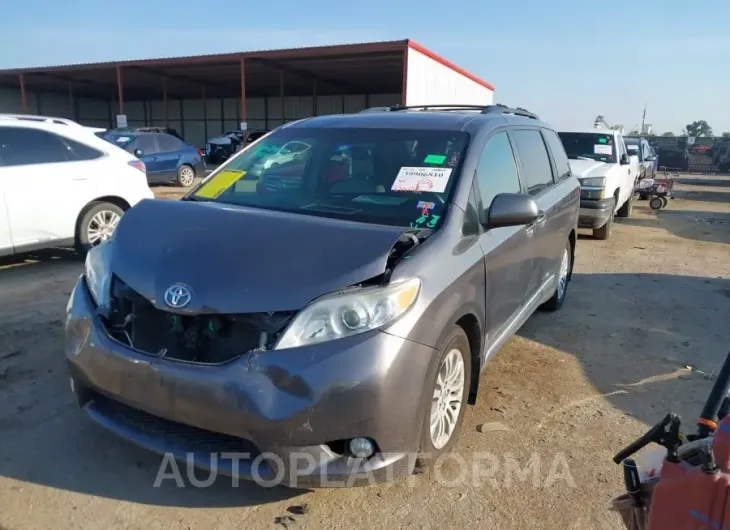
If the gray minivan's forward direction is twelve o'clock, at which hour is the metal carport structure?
The metal carport structure is roughly at 4 o'clock from the gray minivan.

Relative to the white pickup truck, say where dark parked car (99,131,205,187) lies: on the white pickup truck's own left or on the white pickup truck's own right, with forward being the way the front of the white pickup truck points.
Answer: on the white pickup truck's own right

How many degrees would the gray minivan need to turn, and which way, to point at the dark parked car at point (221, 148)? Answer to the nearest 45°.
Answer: approximately 135° to its right

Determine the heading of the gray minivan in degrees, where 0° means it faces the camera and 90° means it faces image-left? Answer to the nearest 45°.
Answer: approximately 45°

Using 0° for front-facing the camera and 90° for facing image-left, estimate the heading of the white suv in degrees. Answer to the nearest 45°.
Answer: approximately 90°

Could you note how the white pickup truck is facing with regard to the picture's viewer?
facing the viewer and to the left of the viewer

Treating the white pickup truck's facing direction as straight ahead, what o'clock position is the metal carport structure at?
The metal carport structure is roughly at 3 o'clock from the white pickup truck.

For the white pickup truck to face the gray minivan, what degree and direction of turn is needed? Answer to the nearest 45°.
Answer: approximately 45° to its left

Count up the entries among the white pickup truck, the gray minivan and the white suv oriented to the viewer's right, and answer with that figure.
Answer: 0

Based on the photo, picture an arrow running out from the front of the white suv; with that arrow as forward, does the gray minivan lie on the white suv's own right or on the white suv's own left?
on the white suv's own left

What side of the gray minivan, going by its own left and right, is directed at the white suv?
right

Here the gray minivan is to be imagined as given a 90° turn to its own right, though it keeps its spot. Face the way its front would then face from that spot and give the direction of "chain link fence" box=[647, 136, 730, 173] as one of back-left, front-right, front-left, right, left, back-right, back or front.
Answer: right
